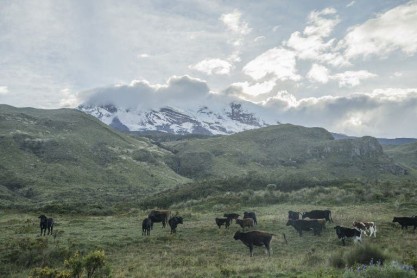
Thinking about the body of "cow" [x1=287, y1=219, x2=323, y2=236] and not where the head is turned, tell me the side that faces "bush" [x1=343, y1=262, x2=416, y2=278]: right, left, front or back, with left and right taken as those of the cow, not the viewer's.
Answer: left

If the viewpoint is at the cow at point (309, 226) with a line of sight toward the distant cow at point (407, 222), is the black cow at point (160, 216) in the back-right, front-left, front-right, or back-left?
back-left

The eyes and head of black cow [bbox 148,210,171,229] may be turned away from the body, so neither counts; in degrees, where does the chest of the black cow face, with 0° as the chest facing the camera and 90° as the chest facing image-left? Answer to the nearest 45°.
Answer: approximately 90°

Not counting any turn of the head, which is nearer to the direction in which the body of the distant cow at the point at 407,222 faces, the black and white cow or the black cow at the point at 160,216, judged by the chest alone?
the black cow

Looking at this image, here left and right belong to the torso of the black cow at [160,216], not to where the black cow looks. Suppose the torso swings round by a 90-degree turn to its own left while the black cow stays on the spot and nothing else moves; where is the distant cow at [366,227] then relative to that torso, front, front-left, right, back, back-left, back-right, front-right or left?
front-left

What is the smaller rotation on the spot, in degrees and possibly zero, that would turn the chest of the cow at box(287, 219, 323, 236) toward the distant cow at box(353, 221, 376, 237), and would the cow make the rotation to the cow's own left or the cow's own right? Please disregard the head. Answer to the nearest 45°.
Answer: approximately 180°

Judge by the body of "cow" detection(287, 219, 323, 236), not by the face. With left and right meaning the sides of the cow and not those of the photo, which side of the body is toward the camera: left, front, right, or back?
left

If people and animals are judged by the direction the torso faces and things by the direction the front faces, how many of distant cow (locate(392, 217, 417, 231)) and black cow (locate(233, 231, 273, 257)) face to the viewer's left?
2

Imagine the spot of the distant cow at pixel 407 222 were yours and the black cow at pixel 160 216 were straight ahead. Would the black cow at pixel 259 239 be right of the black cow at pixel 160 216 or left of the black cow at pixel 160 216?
left

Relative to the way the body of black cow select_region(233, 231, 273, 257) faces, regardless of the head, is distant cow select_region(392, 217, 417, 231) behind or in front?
behind

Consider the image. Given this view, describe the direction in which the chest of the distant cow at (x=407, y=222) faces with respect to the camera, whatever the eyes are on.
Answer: to the viewer's left

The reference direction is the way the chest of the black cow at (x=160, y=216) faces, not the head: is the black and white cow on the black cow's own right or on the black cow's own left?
on the black cow's own left
